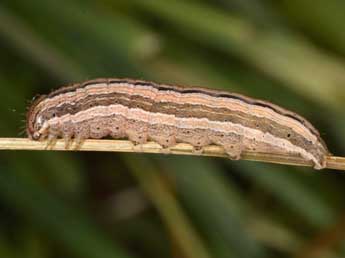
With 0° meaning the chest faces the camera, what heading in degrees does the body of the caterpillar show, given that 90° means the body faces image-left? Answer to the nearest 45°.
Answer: approximately 90°
